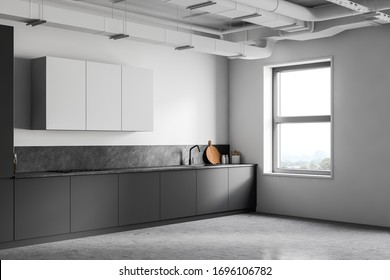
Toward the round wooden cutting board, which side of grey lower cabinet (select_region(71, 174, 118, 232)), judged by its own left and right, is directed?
left

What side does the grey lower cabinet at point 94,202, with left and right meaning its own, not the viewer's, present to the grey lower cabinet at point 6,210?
right

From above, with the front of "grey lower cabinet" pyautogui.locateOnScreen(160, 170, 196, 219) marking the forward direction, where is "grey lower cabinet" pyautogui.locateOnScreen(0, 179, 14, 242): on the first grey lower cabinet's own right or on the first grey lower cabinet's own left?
on the first grey lower cabinet's own right

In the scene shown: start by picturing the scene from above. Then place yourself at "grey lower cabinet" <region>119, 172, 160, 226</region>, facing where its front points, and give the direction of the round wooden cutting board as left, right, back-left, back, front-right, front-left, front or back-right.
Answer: left

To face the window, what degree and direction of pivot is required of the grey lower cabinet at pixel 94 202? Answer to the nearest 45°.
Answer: approximately 45° to its left

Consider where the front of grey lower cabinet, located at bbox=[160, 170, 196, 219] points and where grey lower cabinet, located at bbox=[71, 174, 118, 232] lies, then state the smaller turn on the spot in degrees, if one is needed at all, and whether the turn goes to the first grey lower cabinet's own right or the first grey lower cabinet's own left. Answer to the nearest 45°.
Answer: approximately 90° to the first grey lower cabinet's own right

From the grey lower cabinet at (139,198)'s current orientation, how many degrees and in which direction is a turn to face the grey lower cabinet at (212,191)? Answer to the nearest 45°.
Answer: approximately 90° to its left

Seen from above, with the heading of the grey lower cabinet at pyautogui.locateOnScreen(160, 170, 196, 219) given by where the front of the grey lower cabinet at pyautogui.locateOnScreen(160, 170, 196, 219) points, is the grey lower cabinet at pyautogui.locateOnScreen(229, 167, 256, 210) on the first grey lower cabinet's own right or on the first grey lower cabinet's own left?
on the first grey lower cabinet's own left

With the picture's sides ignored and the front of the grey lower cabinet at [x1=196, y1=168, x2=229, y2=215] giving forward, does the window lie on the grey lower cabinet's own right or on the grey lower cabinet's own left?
on the grey lower cabinet's own left

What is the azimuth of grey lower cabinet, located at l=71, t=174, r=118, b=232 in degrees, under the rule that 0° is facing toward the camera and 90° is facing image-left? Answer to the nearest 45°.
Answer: approximately 315°

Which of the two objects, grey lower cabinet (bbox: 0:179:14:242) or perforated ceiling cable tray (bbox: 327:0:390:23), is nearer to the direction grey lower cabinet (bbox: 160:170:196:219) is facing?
the perforated ceiling cable tray

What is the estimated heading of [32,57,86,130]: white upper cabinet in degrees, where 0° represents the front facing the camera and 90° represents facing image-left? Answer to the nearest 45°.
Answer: approximately 315°
